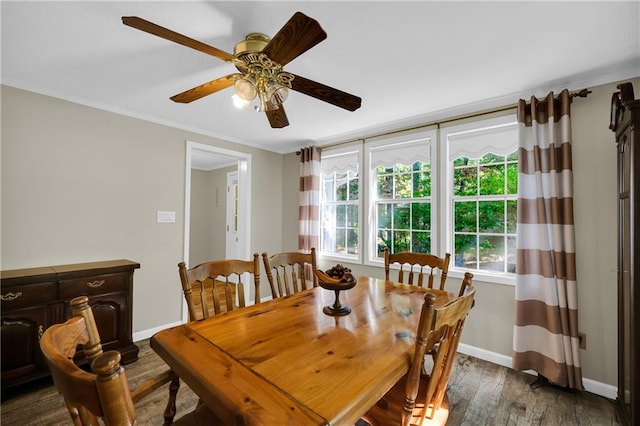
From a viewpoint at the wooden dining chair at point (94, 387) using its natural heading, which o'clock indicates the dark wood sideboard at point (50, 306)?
The dark wood sideboard is roughly at 10 o'clock from the wooden dining chair.

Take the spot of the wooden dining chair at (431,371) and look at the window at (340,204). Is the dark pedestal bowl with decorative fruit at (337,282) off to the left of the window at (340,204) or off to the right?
left

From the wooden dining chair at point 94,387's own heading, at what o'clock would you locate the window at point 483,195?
The window is roughly at 1 o'clock from the wooden dining chair.

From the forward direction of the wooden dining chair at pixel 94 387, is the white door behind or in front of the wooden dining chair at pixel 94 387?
in front

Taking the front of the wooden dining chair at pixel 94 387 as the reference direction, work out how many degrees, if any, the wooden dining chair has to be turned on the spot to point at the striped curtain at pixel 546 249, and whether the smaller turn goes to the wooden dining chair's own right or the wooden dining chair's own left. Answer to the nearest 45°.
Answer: approximately 45° to the wooden dining chair's own right

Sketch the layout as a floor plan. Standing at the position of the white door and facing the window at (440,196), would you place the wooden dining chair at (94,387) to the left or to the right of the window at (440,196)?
right

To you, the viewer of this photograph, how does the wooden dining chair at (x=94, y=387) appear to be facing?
facing away from the viewer and to the right of the viewer

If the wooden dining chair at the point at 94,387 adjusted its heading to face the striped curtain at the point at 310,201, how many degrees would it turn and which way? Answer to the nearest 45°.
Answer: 0° — it already faces it

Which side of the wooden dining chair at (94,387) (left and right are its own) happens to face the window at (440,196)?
front

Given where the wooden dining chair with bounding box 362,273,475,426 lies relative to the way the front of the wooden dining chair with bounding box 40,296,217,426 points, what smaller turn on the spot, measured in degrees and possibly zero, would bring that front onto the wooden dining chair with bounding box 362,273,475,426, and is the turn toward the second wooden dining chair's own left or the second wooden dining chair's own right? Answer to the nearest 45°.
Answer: approximately 45° to the second wooden dining chair's own right

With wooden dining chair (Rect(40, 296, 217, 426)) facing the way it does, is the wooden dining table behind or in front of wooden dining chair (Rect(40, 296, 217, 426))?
in front

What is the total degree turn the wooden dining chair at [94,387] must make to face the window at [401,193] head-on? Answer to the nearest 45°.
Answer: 0° — it already faces it
